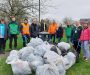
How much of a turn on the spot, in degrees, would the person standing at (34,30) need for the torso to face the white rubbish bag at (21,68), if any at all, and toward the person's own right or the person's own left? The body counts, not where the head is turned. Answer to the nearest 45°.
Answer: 0° — they already face it

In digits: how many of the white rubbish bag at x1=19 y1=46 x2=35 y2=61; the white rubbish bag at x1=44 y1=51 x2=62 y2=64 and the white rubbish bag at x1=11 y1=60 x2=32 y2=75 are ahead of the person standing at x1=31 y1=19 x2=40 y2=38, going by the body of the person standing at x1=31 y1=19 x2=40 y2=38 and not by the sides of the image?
3

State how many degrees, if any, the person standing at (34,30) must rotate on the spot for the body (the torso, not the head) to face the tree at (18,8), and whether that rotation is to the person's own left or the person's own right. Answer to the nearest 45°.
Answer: approximately 180°

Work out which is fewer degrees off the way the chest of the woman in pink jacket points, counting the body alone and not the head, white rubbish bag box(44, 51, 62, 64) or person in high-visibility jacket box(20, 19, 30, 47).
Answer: the white rubbish bag

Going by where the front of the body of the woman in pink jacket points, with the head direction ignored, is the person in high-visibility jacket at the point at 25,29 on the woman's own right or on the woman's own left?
on the woman's own right

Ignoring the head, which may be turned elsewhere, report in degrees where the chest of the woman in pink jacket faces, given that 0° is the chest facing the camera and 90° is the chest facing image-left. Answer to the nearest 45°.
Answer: approximately 45°

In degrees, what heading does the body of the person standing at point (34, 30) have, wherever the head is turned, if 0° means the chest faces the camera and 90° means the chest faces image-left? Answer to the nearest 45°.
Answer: approximately 0°
